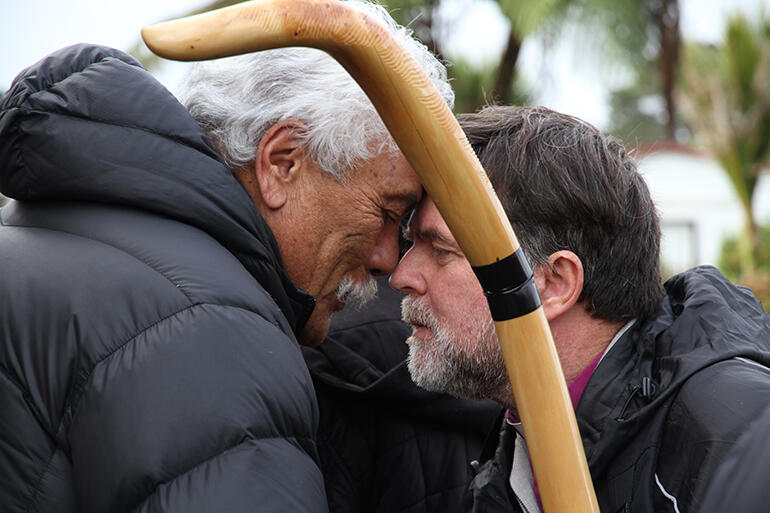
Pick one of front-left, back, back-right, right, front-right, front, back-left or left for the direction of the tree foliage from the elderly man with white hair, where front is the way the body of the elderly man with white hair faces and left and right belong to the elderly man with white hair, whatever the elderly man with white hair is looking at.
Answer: front-left

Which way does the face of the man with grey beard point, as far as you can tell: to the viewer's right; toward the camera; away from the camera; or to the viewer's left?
to the viewer's left

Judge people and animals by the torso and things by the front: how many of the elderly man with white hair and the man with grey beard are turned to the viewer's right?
1

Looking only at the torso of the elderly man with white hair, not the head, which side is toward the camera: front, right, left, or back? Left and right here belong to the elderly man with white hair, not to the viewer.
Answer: right

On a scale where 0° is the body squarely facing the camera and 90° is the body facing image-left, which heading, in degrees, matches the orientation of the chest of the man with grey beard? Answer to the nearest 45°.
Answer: approximately 90°

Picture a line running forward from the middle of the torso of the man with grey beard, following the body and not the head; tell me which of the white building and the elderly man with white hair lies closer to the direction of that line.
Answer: the elderly man with white hair

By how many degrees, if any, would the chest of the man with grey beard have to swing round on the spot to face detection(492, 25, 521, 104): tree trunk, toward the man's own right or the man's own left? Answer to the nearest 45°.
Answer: approximately 90° to the man's own right

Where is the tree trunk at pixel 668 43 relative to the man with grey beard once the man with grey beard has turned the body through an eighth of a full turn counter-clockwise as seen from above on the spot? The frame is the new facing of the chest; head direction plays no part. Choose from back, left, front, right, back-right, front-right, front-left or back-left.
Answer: back-right

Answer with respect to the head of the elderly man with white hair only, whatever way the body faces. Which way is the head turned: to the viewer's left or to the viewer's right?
to the viewer's right

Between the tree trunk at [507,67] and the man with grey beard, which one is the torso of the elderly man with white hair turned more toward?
the man with grey beard

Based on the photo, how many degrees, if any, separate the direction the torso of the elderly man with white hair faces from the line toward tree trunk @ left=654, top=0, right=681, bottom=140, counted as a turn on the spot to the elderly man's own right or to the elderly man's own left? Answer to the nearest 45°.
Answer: approximately 45° to the elderly man's own left

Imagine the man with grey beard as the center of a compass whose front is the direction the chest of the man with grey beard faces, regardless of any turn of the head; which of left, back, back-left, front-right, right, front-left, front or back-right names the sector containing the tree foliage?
right

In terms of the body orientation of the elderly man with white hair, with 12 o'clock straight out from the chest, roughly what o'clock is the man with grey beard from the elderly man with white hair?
The man with grey beard is roughly at 11 o'clock from the elderly man with white hair.
